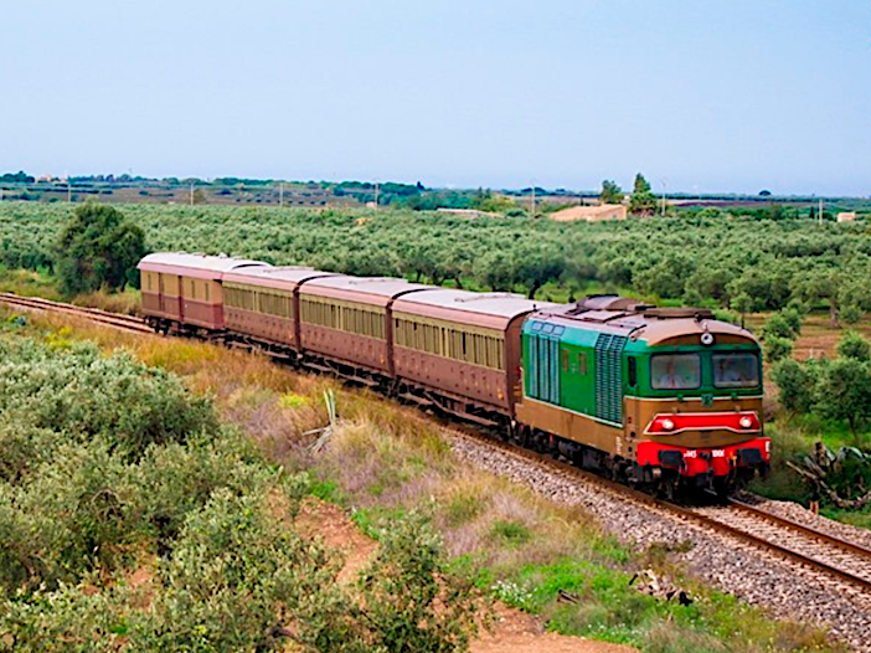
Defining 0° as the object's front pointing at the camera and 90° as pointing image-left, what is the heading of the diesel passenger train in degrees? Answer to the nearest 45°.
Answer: approximately 315°

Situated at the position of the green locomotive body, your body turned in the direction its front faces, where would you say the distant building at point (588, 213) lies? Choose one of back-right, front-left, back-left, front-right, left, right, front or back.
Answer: back-left

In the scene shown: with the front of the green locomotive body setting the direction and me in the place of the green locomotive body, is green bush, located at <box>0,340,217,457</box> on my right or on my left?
on my right

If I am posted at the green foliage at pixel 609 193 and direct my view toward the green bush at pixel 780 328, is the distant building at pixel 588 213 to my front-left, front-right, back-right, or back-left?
front-right

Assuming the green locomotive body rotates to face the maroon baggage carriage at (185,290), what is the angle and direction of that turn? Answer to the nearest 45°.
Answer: approximately 180°

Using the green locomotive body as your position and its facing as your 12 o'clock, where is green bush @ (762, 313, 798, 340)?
The green bush is roughly at 8 o'clock from the green locomotive body.

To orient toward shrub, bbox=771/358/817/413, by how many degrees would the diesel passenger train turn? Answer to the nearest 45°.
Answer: approximately 90° to its left

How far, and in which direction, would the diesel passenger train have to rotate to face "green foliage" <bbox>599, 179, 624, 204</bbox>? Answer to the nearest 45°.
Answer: approximately 135° to its left

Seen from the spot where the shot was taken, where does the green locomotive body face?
facing the viewer and to the right of the viewer
